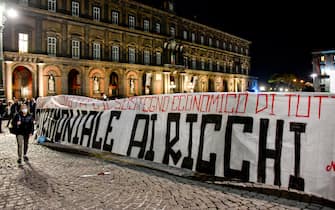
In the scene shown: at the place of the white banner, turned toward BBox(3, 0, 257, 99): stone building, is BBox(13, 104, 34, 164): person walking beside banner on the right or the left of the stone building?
left

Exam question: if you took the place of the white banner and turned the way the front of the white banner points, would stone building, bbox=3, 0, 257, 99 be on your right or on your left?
on your right

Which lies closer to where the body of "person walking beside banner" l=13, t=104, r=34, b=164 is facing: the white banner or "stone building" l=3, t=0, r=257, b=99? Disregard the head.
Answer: the white banner

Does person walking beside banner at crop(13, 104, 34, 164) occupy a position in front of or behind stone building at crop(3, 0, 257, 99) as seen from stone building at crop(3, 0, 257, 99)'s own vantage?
in front

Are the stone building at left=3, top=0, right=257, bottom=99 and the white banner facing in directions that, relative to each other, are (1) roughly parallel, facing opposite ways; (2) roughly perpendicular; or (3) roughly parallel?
roughly perpendicular

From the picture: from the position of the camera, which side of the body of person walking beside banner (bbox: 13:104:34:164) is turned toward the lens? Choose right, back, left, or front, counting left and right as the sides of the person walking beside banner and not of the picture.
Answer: front

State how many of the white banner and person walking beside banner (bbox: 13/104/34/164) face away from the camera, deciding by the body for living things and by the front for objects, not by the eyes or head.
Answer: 0

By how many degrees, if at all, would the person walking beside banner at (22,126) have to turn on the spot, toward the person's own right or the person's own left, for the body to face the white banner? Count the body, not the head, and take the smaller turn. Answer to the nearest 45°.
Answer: approximately 45° to the person's own left

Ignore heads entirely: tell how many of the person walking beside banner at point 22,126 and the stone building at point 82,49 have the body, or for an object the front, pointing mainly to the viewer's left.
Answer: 0

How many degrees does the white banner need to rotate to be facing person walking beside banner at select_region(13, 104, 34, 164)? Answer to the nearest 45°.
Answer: approximately 45° to its right

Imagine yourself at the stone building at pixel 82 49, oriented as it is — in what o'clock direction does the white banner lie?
The white banner is roughly at 1 o'clock from the stone building.

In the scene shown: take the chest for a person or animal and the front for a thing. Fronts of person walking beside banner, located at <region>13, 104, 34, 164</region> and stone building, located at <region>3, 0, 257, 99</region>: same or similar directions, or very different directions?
same or similar directions
